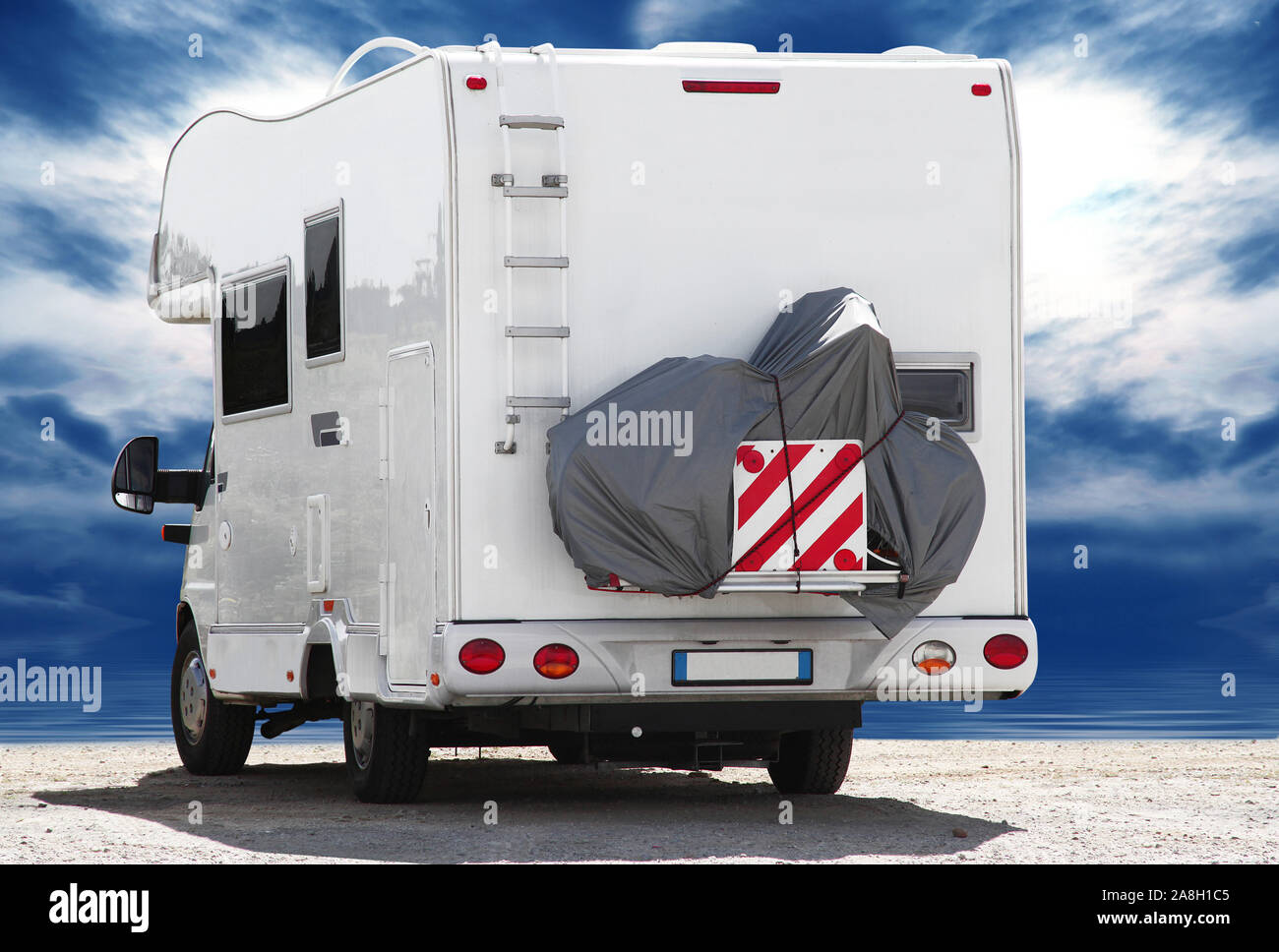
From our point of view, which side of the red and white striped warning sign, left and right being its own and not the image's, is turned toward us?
front
